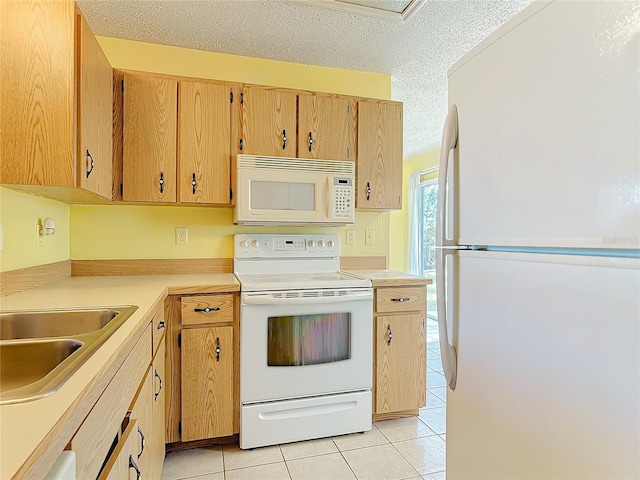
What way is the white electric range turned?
toward the camera

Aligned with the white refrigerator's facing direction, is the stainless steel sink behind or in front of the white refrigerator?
in front

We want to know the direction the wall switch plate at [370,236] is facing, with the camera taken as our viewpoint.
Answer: facing the viewer

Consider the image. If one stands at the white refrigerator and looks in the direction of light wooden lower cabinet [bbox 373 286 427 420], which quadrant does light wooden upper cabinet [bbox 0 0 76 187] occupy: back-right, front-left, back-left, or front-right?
front-left

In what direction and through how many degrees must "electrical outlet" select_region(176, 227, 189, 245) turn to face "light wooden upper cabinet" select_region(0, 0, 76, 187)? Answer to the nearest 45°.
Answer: approximately 45° to its right

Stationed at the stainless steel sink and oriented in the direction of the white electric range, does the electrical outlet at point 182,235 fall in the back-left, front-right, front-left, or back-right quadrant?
front-left

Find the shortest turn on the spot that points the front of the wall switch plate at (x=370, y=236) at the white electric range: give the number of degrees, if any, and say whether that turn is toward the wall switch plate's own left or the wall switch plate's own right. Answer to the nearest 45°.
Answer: approximately 45° to the wall switch plate's own right

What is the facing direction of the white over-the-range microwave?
toward the camera

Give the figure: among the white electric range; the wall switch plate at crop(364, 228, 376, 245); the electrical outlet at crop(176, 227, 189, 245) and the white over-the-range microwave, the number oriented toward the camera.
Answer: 4

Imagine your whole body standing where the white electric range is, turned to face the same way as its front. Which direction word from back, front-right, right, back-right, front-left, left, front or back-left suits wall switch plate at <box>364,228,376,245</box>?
back-left

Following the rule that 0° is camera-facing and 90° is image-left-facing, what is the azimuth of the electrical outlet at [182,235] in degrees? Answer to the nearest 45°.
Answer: approximately 0°

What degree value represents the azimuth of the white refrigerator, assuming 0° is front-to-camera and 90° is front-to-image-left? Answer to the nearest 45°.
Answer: approximately 45°

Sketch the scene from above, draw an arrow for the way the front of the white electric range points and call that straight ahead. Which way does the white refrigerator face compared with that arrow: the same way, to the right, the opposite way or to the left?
to the right

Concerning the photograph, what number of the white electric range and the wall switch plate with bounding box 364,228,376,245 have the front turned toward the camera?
2

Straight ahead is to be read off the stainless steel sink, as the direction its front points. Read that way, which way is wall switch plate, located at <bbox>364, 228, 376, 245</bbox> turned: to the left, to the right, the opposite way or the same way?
to the right

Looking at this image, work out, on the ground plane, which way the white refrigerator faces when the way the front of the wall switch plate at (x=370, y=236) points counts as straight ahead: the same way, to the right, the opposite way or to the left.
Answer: to the right

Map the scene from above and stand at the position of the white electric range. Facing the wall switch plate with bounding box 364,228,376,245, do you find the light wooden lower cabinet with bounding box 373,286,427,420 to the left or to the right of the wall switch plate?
right
